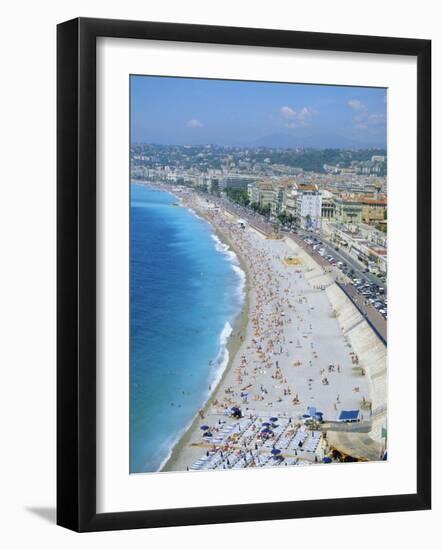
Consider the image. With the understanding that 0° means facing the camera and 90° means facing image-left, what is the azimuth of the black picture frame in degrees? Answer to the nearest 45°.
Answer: approximately 315°

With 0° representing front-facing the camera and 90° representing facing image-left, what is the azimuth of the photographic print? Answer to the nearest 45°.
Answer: approximately 315°
